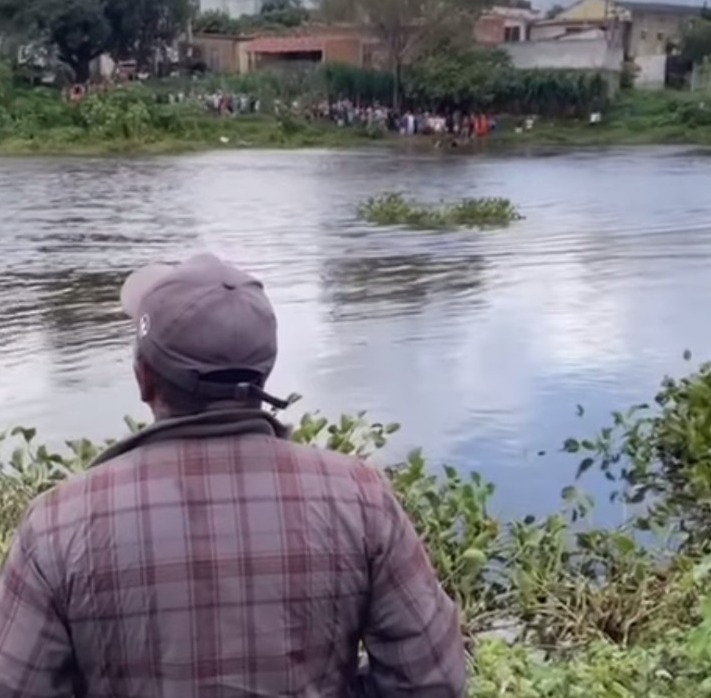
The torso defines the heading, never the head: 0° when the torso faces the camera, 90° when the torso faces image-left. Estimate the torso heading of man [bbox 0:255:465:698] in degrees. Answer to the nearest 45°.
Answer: approximately 180°

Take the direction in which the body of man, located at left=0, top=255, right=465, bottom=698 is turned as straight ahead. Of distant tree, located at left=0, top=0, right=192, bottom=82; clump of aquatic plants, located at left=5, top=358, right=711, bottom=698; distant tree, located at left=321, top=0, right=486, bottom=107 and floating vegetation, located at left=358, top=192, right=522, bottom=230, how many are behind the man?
0

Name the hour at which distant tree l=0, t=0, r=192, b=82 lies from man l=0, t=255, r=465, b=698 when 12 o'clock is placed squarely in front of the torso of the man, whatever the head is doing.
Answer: The distant tree is roughly at 12 o'clock from the man.

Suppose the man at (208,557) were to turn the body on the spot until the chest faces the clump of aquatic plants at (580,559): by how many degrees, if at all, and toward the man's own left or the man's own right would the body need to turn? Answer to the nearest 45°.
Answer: approximately 45° to the man's own right

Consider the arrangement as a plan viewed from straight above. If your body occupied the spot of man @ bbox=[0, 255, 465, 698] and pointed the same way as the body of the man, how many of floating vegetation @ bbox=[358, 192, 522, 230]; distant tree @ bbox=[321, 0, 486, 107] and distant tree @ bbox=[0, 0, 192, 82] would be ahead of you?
3

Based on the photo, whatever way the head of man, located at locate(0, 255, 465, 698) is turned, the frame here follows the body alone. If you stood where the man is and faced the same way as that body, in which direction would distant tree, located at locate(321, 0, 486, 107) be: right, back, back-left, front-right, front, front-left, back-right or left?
front

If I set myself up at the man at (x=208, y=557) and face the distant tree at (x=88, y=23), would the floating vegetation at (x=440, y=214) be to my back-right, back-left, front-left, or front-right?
front-right
